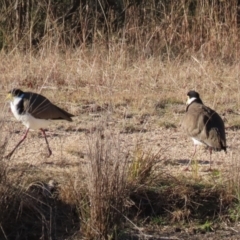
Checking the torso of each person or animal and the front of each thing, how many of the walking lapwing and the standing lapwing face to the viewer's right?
0

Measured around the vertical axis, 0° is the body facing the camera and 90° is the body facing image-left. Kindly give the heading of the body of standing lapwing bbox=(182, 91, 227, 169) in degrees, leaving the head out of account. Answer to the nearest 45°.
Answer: approximately 135°

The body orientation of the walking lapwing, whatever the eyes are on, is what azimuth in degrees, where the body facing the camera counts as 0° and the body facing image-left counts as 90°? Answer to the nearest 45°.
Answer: approximately 90°
